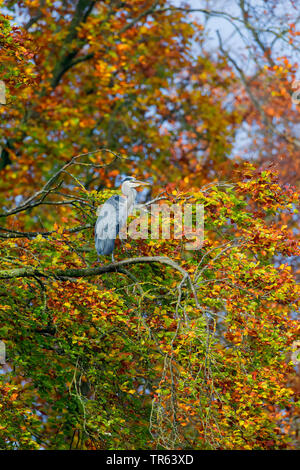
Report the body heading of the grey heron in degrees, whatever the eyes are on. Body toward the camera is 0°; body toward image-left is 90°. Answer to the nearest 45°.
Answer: approximately 270°
